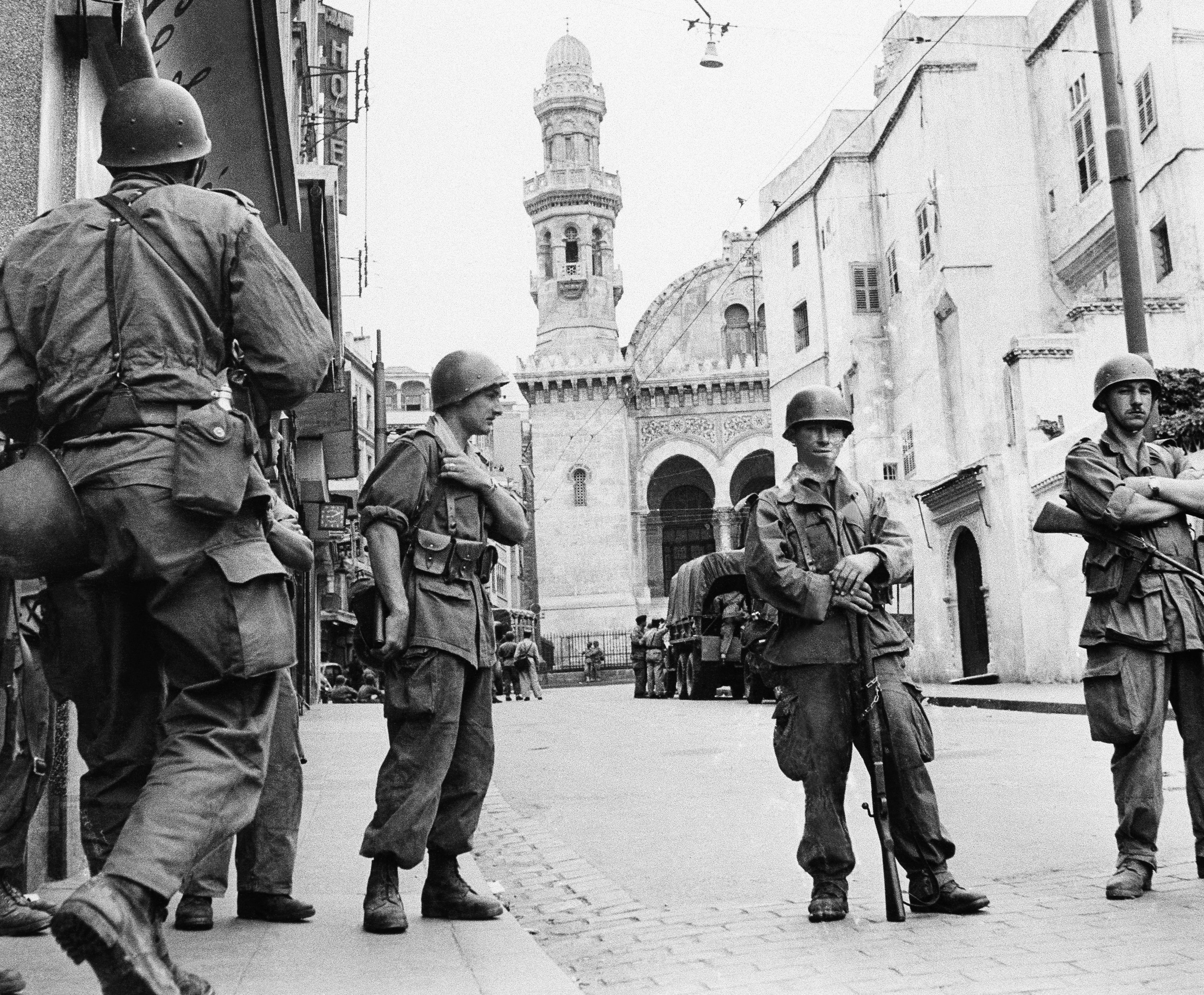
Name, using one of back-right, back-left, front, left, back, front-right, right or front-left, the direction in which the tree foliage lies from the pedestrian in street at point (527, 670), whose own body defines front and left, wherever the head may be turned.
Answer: back-right

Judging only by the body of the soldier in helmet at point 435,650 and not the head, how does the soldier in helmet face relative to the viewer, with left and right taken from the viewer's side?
facing the viewer and to the right of the viewer

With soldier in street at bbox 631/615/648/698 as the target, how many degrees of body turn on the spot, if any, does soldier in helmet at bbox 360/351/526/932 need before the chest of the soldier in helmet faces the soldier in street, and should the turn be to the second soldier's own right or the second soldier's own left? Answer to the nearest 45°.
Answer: approximately 135° to the second soldier's own left

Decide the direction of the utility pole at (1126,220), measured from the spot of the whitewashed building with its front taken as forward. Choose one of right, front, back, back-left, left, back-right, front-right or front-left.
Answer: front-left

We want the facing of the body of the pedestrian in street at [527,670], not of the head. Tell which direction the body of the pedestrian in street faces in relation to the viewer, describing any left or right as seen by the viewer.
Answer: facing away from the viewer

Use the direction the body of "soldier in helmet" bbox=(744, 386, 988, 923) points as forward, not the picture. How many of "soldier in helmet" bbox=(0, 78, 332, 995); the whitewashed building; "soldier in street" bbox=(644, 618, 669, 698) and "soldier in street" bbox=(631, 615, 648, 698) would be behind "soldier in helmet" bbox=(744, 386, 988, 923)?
3

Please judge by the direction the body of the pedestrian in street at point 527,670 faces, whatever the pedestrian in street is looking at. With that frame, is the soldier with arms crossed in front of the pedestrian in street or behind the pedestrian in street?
behind
